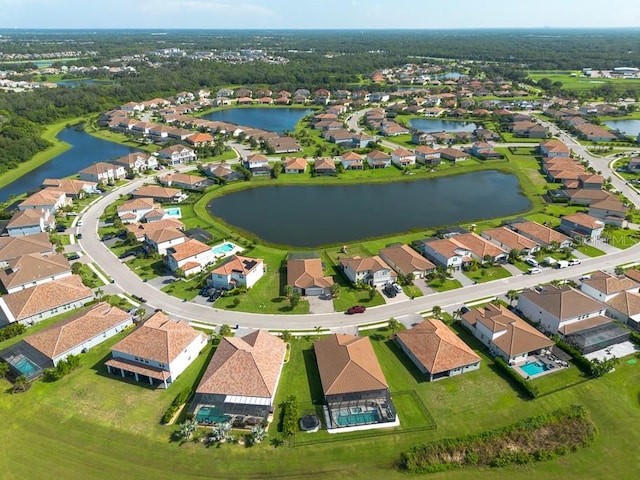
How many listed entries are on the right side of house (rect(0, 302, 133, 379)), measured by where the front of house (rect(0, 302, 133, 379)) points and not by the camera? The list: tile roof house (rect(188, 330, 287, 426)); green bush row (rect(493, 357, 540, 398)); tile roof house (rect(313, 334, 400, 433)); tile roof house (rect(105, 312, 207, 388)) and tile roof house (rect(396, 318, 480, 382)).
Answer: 5

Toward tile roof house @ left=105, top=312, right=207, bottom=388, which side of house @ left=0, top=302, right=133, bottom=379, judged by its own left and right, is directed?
right

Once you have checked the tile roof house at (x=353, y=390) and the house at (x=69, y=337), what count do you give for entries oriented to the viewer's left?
0

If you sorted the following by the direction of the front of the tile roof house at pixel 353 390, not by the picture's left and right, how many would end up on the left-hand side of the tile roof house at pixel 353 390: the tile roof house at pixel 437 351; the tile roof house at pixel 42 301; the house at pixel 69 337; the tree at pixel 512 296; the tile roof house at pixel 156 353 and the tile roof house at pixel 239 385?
4

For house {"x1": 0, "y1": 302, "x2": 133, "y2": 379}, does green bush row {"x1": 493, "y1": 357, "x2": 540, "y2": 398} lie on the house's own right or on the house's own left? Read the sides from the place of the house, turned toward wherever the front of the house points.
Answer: on the house's own right

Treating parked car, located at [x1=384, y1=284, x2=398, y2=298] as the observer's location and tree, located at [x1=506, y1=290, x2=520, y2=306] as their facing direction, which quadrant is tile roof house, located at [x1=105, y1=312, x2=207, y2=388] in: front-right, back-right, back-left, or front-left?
back-right

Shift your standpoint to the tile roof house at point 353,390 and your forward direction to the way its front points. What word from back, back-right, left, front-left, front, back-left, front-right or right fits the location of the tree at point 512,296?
front-right

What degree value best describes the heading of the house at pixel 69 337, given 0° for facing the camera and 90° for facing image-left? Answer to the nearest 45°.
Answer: approximately 225°

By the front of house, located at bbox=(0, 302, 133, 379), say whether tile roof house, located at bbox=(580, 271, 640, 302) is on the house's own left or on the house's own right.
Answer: on the house's own right

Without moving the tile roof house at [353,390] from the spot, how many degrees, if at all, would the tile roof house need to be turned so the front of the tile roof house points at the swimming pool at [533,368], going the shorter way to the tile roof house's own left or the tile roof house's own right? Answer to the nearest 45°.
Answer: approximately 90° to the tile roof house's own right

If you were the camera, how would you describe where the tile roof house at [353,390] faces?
facing away from the viewer

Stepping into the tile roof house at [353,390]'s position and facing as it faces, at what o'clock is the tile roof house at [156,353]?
the tile roof house at [156,353] is roughly at 9 o'clock from the tile roof house at [353,390].

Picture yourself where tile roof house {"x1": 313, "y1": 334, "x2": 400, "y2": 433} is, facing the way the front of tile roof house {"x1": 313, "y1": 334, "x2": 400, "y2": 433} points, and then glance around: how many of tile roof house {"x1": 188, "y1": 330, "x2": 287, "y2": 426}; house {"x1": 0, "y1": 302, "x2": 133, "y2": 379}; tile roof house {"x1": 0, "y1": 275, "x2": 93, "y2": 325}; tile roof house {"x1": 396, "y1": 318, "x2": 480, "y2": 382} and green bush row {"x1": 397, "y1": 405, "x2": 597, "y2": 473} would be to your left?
3

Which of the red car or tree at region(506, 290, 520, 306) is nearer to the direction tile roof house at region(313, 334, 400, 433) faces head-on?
the red car

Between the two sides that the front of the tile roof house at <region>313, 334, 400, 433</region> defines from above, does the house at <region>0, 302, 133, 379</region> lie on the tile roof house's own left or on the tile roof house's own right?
on the tile roof house's own left

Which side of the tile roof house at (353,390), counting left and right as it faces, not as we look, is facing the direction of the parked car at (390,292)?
front

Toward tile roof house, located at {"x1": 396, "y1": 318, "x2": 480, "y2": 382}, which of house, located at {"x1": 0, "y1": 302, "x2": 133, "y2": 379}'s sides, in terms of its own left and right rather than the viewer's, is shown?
right
